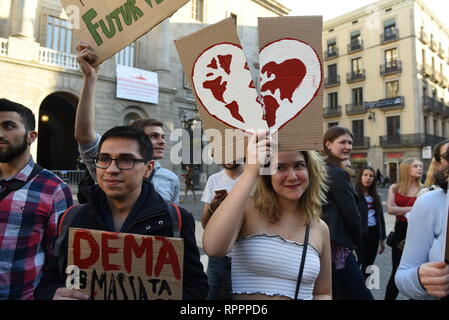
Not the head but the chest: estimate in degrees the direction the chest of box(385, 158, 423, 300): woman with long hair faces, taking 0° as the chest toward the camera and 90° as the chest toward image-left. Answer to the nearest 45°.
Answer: approximately 315°

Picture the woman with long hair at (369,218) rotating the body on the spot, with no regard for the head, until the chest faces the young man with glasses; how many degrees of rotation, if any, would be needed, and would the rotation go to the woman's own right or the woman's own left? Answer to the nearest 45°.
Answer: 0° — they already face them

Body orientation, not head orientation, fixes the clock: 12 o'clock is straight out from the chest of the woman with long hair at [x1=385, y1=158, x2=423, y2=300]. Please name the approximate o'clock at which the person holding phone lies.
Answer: The person holding phone is roughly at 2 o'clock from the woman with long hair.

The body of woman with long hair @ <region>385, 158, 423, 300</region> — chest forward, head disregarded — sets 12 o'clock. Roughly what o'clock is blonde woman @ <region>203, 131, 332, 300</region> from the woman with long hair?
The blonde woman is roughly at 2 o'clock from the woman with long hair.

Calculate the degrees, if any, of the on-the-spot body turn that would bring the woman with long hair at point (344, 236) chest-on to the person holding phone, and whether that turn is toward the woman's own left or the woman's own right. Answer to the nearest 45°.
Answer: approximately 135° to the woman's own right
